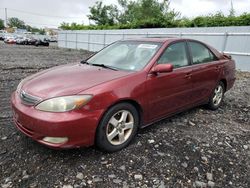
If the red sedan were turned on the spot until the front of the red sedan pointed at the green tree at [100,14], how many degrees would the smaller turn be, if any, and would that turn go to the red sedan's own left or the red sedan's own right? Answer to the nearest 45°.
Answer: approximately 135° to the red sedan's own right

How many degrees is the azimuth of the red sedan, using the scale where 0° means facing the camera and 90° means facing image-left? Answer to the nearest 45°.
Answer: approximately 45°

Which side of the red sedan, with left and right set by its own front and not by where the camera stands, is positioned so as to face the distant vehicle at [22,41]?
right
